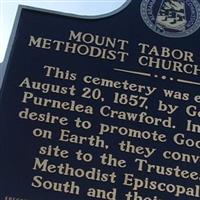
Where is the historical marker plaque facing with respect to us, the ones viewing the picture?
facing the viewer
